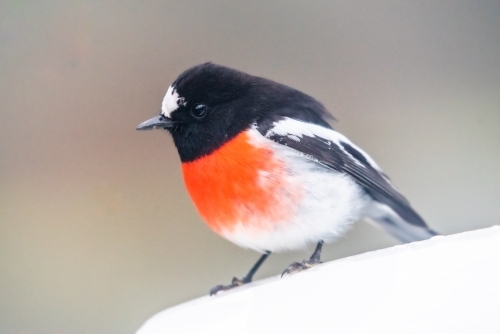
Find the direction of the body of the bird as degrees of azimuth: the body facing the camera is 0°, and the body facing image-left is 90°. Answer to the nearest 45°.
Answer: approximately 90°
